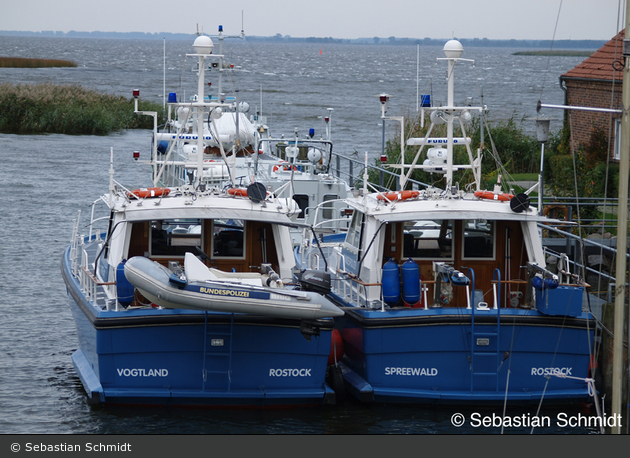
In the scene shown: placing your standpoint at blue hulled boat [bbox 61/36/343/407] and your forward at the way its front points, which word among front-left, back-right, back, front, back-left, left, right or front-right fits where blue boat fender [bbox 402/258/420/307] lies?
right

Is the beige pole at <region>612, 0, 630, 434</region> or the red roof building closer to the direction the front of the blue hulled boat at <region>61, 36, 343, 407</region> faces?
the red roof building

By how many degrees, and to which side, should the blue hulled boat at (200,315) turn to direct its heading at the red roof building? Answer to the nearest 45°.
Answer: approximately 45° to its right

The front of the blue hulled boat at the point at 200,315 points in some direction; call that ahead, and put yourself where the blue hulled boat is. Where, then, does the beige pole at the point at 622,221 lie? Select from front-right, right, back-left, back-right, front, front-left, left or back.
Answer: back-right

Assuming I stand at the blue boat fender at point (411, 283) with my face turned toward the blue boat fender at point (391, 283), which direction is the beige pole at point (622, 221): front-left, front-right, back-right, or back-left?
back-left

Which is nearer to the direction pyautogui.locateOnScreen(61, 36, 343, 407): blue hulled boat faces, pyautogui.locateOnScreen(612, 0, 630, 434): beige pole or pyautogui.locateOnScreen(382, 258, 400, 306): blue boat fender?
the blue boat fender

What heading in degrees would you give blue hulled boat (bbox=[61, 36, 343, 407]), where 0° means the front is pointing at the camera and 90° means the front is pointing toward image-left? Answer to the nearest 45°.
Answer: approximately 180°

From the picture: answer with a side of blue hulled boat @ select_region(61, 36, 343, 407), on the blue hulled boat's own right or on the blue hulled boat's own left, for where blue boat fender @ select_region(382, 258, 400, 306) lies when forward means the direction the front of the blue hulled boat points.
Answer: on the blue hulled boat's own right
